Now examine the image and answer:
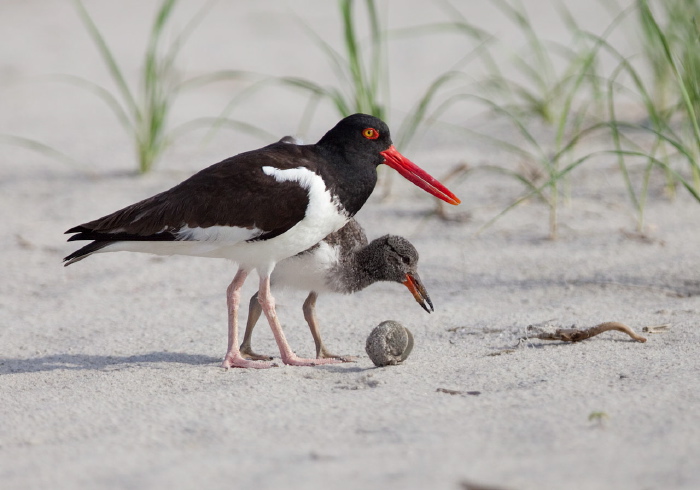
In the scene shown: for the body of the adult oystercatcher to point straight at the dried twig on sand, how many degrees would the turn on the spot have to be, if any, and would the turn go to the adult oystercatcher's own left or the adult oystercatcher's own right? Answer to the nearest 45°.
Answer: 0° — it already faces it

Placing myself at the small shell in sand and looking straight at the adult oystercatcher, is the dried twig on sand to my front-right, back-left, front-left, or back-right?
back-right

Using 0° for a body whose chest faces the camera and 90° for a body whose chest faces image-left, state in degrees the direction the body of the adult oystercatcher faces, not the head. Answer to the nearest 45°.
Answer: approximately 270°

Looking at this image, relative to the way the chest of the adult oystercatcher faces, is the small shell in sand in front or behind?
in front
